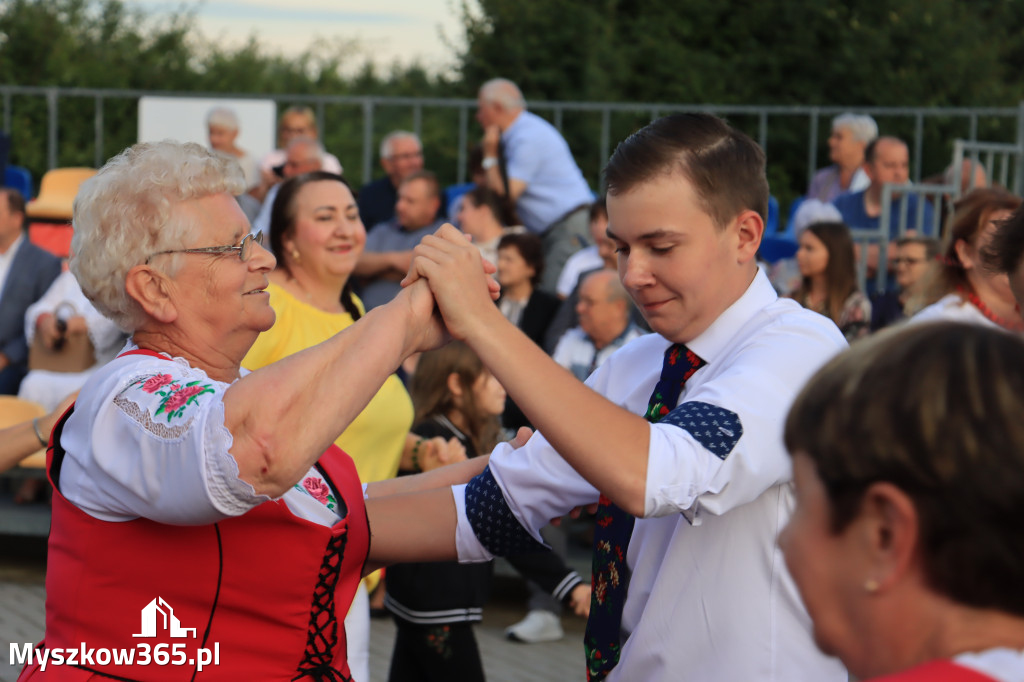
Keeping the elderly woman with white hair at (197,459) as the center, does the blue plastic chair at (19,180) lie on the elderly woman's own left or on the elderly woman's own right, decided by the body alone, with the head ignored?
on the elderly woman's own left

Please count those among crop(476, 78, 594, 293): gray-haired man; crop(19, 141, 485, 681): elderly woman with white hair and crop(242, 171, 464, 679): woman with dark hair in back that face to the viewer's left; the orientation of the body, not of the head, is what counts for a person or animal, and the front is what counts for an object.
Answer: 1

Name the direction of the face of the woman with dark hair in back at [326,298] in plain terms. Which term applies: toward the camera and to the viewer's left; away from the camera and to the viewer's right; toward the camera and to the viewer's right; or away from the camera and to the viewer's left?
toward the camera and to the viewer's right

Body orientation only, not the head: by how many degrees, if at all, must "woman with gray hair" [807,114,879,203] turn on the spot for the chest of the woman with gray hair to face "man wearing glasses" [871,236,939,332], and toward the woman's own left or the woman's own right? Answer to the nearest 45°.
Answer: approximately 45° to the woman's own left

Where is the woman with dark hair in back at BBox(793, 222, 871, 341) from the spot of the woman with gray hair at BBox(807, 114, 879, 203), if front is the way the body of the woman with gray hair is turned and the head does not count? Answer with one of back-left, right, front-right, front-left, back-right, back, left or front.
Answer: front-left

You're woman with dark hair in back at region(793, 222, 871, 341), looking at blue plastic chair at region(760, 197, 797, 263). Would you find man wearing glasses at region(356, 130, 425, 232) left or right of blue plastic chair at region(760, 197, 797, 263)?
left

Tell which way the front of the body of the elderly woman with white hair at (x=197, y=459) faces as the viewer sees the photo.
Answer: to the viewer's right

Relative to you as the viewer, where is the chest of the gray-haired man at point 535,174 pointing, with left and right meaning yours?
facing to the left of the viewer

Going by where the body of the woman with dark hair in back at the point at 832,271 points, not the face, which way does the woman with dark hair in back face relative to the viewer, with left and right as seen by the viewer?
facing the viewer and to the left of the viewer

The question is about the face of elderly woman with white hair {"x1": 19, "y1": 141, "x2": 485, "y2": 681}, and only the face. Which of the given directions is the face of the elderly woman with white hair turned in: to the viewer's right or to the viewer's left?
to the viewer's right

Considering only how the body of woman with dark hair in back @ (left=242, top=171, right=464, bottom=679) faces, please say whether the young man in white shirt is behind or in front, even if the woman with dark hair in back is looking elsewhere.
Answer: in front

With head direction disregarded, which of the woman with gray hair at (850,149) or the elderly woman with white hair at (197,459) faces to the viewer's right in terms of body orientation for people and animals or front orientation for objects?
the elderly woman with white hair

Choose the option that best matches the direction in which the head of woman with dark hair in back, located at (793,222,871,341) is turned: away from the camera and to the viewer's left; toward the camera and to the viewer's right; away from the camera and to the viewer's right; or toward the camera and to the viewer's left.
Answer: toward the camera and to the viewer's left
